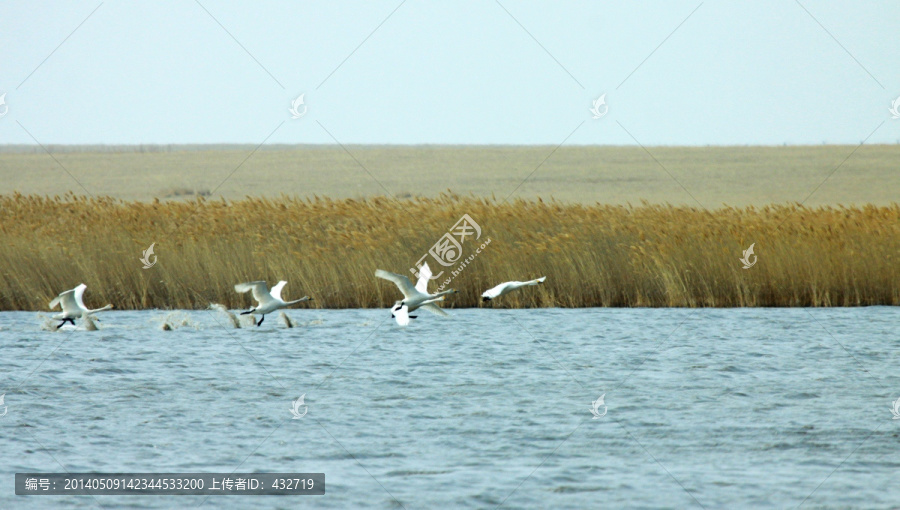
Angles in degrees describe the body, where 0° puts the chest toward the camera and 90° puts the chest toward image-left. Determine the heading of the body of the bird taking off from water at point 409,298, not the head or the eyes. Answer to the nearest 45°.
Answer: approximately 270°
